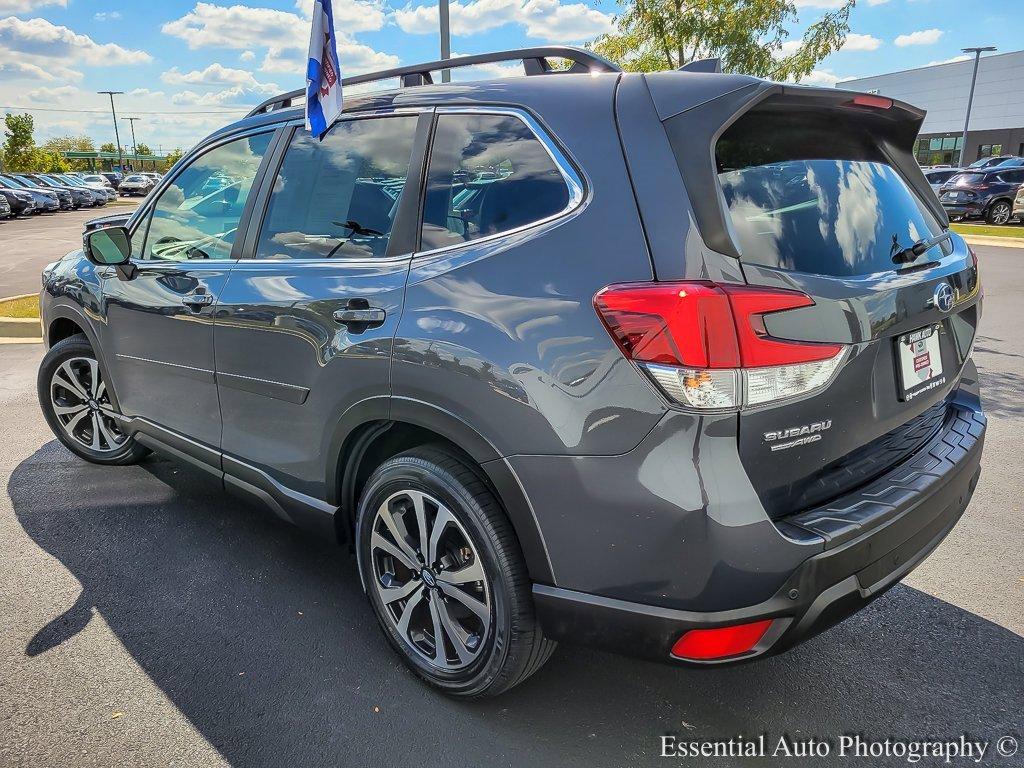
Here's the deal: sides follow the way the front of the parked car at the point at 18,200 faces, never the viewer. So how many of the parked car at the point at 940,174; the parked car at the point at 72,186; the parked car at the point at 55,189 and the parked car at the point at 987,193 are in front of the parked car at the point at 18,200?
2

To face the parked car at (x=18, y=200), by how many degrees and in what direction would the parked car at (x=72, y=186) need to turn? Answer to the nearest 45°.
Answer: approximately 45° to its right

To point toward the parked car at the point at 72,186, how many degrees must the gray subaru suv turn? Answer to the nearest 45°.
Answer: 0° — it already faces it

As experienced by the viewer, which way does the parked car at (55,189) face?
facing the viewer and to the right of the viewer

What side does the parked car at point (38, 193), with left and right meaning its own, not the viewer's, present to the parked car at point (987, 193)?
front

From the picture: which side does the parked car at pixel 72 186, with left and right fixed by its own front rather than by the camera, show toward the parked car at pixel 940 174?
front

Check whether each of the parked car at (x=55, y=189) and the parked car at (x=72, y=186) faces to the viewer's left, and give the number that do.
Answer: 0

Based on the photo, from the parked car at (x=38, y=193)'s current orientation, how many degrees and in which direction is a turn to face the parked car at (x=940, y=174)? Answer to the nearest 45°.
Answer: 0° — it already faces it

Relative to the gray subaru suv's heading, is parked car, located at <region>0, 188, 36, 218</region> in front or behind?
in front

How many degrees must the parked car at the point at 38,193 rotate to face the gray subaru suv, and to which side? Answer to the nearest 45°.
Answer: approximately 45° to its right
